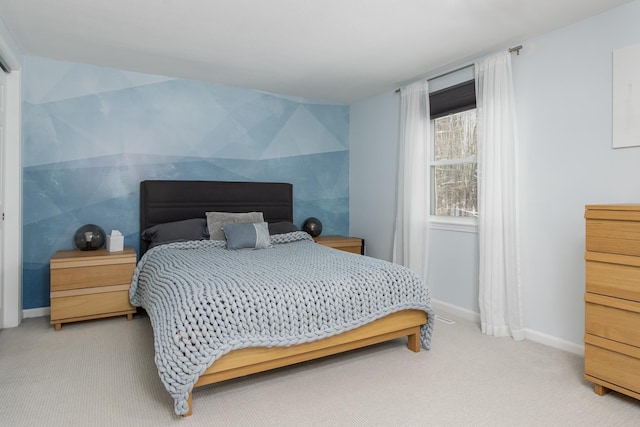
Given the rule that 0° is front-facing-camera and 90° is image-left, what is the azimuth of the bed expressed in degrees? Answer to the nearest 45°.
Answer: approximately 315°

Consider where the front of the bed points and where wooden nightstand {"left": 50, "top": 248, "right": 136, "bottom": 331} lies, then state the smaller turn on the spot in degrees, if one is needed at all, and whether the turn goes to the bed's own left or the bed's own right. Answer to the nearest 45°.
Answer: approximately 180°

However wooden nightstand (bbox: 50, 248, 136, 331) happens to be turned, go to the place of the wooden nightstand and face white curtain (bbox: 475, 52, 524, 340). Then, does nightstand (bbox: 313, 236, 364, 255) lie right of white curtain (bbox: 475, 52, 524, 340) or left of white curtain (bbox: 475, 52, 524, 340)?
left

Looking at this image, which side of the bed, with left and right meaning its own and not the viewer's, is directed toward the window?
left

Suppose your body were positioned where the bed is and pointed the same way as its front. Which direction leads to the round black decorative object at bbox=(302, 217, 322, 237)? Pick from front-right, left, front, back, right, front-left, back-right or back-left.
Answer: back-left

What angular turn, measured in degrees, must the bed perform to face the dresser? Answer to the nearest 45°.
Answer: approximately 45° to its left

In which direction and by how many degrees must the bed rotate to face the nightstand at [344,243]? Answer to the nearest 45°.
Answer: approximately 135° to its left

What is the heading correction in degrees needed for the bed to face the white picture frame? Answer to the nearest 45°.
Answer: approximately 45° to its left

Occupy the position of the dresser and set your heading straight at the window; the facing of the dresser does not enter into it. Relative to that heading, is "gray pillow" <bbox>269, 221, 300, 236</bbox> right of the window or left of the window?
left

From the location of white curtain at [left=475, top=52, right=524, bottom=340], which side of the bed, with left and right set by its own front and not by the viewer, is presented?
left
